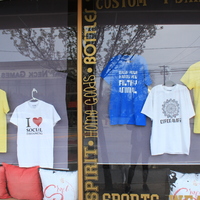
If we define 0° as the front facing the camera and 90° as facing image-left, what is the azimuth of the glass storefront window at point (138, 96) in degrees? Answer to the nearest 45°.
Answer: approximately 0°

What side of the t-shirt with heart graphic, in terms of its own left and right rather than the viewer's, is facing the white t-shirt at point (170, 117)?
left

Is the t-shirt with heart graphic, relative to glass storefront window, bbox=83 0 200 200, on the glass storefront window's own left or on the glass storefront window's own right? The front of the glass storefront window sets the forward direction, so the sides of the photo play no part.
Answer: on the glass storefront window's own right

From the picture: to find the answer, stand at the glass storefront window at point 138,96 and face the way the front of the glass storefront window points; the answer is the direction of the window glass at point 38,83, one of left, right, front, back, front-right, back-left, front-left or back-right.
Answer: right

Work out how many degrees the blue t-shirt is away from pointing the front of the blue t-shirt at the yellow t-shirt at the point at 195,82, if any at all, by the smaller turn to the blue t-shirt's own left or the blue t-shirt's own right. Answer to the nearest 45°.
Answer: approximately 90° to the blue t-shirt's own left

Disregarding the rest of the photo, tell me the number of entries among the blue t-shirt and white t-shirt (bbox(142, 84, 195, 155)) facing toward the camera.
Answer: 2

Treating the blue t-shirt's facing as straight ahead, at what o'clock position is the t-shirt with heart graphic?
The t-shirt with heart graphic is roughly at 3 o'clock from the blue t-shirt.
